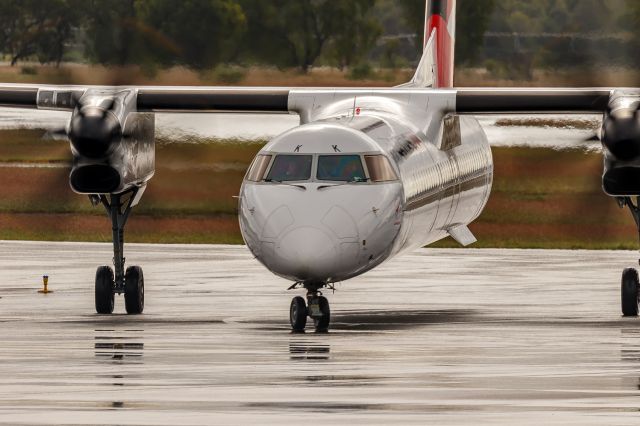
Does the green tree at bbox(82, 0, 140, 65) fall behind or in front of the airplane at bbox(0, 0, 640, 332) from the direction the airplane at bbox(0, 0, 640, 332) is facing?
behind

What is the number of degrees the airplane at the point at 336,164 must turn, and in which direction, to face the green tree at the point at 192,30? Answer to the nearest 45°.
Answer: approximately 180°

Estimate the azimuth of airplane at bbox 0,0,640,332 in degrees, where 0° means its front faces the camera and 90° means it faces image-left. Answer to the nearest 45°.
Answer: approximately 0°

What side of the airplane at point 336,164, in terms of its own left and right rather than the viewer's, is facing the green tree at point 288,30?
back
